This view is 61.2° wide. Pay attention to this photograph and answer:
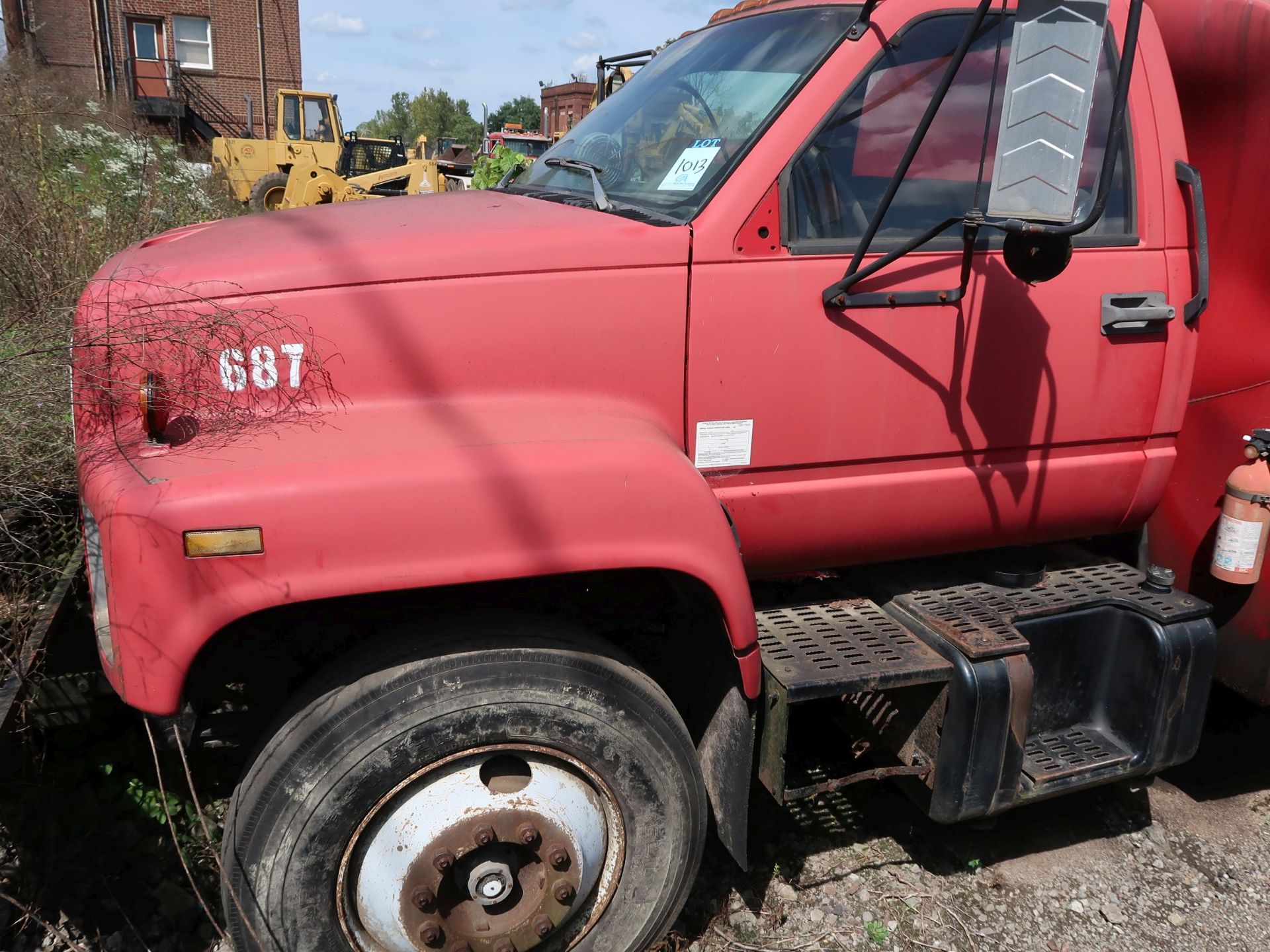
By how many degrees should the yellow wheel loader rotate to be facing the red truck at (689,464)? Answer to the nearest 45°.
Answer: approximately 90° to its right

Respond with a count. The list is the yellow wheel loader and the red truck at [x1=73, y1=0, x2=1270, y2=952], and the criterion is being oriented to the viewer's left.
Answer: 1

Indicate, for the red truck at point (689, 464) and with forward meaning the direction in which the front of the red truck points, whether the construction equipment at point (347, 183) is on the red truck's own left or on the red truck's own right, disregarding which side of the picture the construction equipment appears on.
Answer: on the red truck's own right

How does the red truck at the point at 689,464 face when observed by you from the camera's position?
facing to the left of the viewer

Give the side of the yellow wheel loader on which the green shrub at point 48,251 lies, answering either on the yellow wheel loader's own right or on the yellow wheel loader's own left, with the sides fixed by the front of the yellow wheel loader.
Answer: on the yellow wheel loader's own right

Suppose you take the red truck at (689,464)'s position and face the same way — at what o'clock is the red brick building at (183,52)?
The red brick building is roughly at 2 o'clock from the red truck.

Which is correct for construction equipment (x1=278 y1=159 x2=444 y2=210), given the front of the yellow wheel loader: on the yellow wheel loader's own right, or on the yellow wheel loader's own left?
on the yellow wheel loader's own right

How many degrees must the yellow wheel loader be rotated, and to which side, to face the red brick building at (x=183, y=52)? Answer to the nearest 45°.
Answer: approximately 90° to its left

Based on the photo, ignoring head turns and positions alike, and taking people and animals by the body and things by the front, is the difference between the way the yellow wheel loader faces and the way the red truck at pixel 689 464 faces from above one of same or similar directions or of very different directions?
very different directions

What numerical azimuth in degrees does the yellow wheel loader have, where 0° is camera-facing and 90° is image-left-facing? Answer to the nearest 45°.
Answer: approximately 270°
